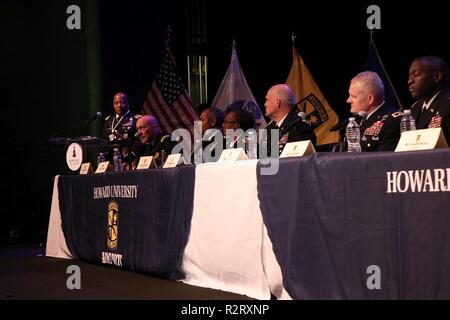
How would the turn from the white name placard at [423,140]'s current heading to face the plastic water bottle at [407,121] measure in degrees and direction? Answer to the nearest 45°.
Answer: approximately 135° to its right

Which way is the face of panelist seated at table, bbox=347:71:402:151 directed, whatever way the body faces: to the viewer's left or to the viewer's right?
to the viewer's left

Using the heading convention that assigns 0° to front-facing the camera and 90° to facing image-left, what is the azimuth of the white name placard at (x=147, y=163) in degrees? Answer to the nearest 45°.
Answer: approximately 45°

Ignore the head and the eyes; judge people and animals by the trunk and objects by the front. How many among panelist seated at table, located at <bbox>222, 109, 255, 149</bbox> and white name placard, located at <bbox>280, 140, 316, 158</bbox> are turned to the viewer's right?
0

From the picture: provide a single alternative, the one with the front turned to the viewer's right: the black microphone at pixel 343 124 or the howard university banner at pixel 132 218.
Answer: the black microphone

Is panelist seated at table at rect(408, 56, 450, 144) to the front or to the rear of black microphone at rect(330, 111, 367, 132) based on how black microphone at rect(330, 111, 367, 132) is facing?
to the front

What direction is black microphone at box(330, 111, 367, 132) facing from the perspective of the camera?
to the viewer's right

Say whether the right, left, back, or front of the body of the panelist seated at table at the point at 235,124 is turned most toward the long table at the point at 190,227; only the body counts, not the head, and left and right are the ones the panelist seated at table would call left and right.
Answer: front

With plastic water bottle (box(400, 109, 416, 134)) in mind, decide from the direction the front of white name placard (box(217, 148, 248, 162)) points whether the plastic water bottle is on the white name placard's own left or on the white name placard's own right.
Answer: on the white name placard's own left
